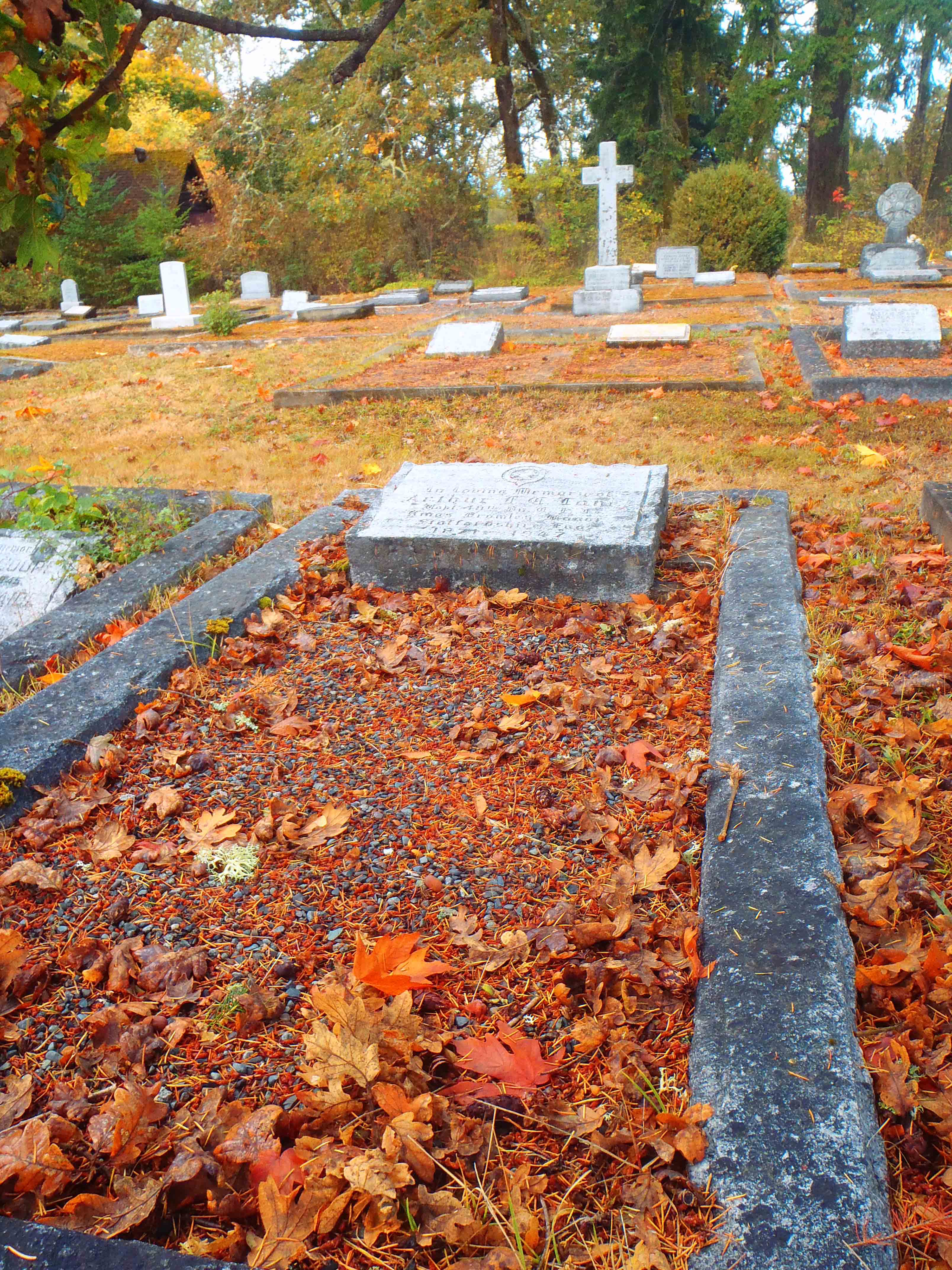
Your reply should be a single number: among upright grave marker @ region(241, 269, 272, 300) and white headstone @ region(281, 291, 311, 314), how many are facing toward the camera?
2

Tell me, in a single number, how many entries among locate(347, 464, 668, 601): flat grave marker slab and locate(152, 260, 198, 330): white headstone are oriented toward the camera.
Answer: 2

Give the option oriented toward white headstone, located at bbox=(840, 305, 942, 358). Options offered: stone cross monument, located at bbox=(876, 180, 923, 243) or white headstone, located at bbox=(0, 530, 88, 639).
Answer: the stone cross monument

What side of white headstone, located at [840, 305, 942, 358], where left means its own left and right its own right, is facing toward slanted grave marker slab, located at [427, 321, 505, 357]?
right

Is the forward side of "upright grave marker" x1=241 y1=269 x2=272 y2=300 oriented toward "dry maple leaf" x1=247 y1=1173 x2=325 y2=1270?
yes

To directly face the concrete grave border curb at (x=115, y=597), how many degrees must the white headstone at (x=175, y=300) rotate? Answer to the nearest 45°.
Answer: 0° — it already faces it

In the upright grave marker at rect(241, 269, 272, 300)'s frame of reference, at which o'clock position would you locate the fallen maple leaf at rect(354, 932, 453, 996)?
The fallen maple leaf is roughly at 12 o'clock from the upright grave marker.

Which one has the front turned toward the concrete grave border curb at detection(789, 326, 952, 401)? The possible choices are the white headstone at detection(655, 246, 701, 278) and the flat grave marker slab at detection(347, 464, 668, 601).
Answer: the white headstone

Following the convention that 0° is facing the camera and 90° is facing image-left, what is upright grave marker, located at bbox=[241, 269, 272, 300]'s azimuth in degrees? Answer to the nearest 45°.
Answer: approximately 0°
